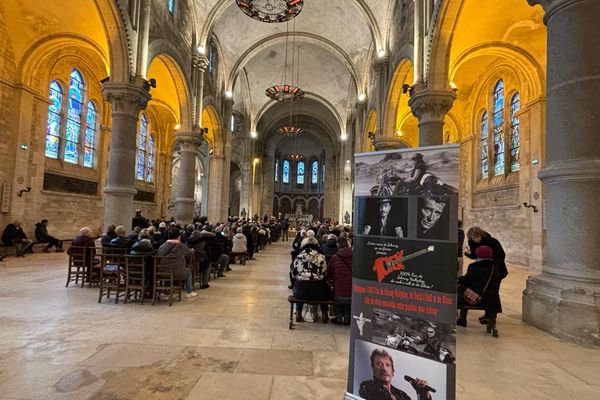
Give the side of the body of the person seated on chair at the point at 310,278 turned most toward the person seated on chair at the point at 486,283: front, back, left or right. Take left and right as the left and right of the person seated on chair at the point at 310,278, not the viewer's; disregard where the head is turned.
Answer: right

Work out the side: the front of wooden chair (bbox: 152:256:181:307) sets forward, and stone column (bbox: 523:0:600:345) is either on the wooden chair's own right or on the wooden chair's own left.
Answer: on the wooden chair's own right

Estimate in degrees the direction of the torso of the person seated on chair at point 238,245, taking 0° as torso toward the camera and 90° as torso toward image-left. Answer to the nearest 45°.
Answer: approximately 180°

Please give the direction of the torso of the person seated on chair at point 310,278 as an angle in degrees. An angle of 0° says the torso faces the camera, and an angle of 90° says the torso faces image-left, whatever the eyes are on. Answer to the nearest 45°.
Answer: approximately 180°

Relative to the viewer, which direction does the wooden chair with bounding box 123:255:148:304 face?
away from the camera

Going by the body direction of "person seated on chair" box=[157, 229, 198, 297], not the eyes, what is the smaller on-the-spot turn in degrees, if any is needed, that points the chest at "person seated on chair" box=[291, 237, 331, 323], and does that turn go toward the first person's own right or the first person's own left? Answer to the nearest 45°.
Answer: approximately 90° to the first person's own right

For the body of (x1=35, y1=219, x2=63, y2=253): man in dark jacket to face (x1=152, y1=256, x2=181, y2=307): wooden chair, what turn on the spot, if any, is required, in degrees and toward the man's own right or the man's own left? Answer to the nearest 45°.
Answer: approximately 90° to the man's own right

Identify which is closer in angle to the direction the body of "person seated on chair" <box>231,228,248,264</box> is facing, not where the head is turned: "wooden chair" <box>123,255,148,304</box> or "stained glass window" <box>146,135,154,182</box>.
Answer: the stained glass window

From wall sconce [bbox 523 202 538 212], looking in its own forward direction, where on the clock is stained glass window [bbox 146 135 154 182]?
The stained glass window is roughly at 12 o'clock from the wall sconce.

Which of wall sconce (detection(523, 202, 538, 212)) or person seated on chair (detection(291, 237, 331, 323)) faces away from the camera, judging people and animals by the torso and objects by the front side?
the person seated on chair

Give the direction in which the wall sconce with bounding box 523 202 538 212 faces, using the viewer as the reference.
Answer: facing to the left of the viewer

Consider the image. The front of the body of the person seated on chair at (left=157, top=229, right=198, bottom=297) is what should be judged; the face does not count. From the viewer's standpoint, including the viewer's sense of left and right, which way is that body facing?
facing away from the viewer and to the right of the viewer

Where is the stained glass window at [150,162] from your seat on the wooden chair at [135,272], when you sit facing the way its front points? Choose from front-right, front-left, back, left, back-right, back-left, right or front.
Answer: front

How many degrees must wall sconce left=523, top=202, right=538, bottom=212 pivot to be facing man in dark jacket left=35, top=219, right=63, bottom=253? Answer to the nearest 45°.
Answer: approximately 45° to its left

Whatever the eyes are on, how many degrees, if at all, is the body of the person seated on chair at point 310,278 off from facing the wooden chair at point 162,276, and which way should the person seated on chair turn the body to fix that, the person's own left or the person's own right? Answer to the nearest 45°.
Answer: approximately 90° to the person's own left
